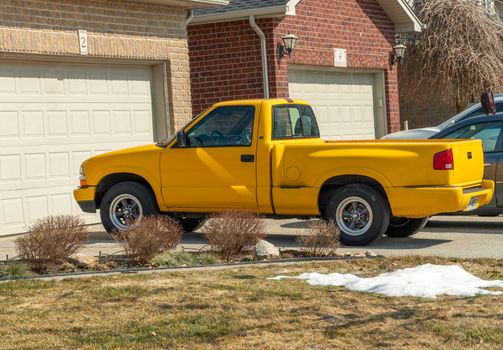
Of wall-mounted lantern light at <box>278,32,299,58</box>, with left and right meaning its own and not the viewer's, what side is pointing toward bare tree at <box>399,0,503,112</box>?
left

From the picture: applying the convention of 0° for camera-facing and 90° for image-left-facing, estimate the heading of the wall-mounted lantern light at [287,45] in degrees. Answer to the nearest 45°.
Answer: approximately 315°

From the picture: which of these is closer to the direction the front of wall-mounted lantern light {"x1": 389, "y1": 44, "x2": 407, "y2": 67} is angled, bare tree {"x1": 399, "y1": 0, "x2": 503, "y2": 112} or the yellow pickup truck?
the yellow pickup truck

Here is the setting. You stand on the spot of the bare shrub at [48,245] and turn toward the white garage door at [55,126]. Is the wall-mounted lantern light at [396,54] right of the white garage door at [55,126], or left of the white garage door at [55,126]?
right

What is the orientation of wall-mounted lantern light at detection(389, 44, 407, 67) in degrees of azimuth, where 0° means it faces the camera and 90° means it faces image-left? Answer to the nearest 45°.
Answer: approximately 315°

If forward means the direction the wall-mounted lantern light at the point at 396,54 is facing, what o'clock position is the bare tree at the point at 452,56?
The bare tree is roughly at 8 o'clock from the wall-mounted lantern light.

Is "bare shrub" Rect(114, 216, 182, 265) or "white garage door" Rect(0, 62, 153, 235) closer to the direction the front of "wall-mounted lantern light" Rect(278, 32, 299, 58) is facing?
the bare shrub

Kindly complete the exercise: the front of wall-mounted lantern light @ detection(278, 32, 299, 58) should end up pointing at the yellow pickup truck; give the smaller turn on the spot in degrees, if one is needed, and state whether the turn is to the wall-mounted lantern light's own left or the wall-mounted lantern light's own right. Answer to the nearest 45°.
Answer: approximately 45° to the wall-mounted lantern light's own right

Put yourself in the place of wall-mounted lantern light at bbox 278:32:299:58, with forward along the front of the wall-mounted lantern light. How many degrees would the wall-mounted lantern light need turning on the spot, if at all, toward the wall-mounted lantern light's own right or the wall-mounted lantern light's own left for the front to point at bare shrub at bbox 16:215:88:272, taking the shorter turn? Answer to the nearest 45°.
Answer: approximately 45° to the wall-mounted lantern light's own right

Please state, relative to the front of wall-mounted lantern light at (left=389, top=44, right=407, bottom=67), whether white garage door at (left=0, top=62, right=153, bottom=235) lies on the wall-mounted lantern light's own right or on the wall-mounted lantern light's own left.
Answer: on the wall-mounted lantern light's own right

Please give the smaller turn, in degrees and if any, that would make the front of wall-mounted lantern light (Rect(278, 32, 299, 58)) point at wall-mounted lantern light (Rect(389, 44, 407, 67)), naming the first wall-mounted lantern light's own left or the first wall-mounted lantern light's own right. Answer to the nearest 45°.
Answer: approximately 90° to the first wall-mounted lantern light's own left

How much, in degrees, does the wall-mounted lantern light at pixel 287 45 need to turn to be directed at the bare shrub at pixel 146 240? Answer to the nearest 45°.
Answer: approximately 45° to its right
